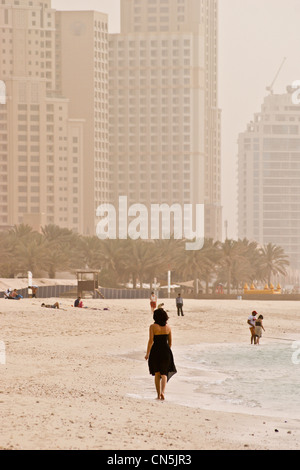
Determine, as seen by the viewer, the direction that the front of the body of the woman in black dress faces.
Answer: away from the camera

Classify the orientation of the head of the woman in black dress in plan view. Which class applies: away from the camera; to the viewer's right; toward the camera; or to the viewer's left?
away from the camera
